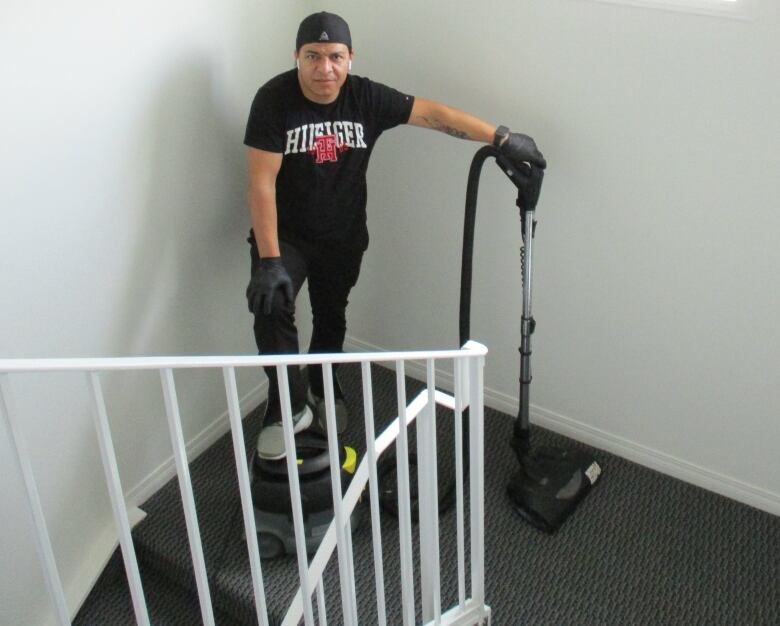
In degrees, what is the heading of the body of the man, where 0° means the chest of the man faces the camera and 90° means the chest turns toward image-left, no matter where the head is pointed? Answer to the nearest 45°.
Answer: approximately 0°

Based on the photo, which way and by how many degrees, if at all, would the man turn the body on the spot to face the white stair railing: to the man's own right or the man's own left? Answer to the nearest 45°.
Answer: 0° — they already face it
